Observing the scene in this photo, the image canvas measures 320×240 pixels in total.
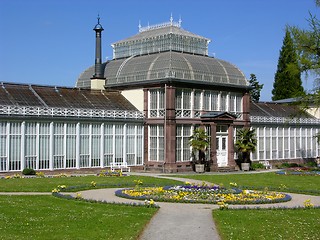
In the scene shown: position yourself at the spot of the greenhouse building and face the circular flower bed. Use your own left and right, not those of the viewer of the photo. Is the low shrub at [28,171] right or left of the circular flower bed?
right

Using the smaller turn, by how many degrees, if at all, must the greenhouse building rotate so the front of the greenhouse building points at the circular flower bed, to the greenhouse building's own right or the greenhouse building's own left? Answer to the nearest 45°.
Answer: approximately 45° to the greenhouse building's own right

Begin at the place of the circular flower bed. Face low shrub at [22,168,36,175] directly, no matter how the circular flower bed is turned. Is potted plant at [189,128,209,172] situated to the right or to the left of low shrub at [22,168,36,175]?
right

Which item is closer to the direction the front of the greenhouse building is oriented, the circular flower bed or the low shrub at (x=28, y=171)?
the circular flower bed

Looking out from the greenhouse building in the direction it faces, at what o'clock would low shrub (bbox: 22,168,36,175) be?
The low shrub is roughly at 3 o'clock from the greenhouse building.

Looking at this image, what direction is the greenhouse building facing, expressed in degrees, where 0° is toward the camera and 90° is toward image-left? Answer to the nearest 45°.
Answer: approximately 315°
